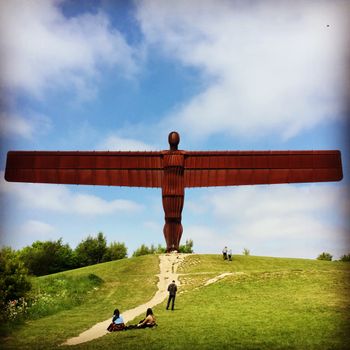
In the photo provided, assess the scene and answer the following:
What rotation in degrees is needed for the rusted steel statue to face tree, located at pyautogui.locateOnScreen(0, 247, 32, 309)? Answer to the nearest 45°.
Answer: approximately 45° to its right

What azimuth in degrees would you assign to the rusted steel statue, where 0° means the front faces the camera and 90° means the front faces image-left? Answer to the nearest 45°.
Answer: approximately 0°
